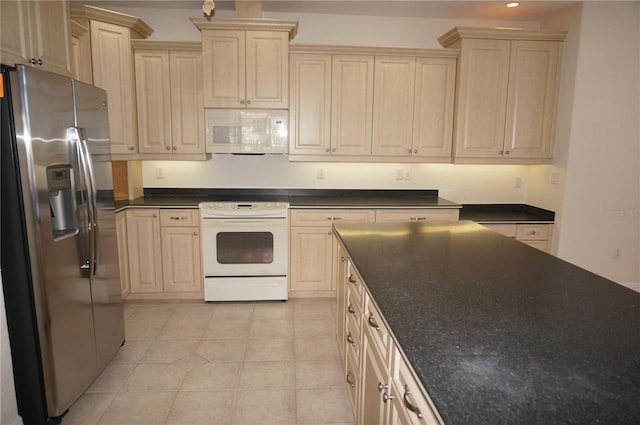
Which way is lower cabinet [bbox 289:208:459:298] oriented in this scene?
toward the camera

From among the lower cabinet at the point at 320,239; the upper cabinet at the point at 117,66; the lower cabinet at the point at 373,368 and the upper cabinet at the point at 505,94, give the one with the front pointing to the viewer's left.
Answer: the lower cabinet at the point at 373,368

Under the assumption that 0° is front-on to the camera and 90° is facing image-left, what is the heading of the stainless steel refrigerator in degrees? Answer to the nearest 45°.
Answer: approximately 315°

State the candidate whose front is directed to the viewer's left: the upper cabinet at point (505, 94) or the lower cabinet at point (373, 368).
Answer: the lower cabinet

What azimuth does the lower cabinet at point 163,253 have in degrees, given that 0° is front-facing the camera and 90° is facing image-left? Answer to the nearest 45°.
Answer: approximately 0°

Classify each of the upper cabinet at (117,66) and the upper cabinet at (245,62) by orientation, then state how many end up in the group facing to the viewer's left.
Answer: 0

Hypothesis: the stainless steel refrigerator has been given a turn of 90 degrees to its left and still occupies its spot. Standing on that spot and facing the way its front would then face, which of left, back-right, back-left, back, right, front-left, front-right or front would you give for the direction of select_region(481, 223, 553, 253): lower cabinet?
front-right

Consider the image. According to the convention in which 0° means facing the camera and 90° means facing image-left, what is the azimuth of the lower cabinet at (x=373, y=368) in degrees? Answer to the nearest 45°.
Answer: approximately 90°

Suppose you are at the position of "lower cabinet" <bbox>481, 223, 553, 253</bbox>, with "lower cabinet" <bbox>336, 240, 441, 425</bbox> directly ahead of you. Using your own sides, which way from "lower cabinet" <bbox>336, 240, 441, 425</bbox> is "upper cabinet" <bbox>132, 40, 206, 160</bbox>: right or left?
right

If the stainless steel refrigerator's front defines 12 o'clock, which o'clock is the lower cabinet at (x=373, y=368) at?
The lower cabinet is roughly at 12 o'clock from the stainless steel refrigerator.

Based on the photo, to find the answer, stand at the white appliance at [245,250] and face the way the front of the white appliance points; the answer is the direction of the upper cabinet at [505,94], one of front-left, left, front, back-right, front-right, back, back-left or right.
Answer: left

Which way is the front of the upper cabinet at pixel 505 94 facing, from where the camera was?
facing the viewer

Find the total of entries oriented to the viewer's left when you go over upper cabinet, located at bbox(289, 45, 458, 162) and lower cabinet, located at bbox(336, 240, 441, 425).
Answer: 1

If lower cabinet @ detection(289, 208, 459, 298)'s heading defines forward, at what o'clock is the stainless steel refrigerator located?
The stainless steel refrigerator is roughly at 1 o'clock from the lower cabinet.

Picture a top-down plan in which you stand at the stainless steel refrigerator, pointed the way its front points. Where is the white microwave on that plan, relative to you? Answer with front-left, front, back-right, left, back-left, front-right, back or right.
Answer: left
